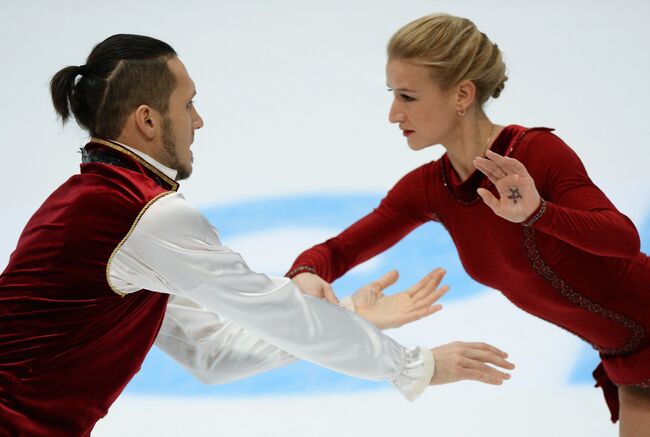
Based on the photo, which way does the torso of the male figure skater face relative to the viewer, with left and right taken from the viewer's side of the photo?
facing away from the viewer and to the right of the viewer

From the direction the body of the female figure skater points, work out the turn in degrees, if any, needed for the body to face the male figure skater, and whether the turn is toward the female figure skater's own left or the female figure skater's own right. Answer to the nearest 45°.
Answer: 0° — they already face them

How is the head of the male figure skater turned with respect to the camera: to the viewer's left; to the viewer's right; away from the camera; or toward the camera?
to the viewer's right

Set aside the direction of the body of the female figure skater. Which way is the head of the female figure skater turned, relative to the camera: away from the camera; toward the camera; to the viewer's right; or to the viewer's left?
to the viewer's left

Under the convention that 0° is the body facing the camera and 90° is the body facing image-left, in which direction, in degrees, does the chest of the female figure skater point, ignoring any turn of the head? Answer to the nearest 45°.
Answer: approximately 45°

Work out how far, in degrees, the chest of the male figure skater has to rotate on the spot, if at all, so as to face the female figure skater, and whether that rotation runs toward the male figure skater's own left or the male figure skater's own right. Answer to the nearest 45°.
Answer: approximately 45° to the male figure skater's own right

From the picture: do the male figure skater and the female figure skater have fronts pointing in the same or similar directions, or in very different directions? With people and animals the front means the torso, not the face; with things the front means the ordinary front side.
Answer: very different directions
